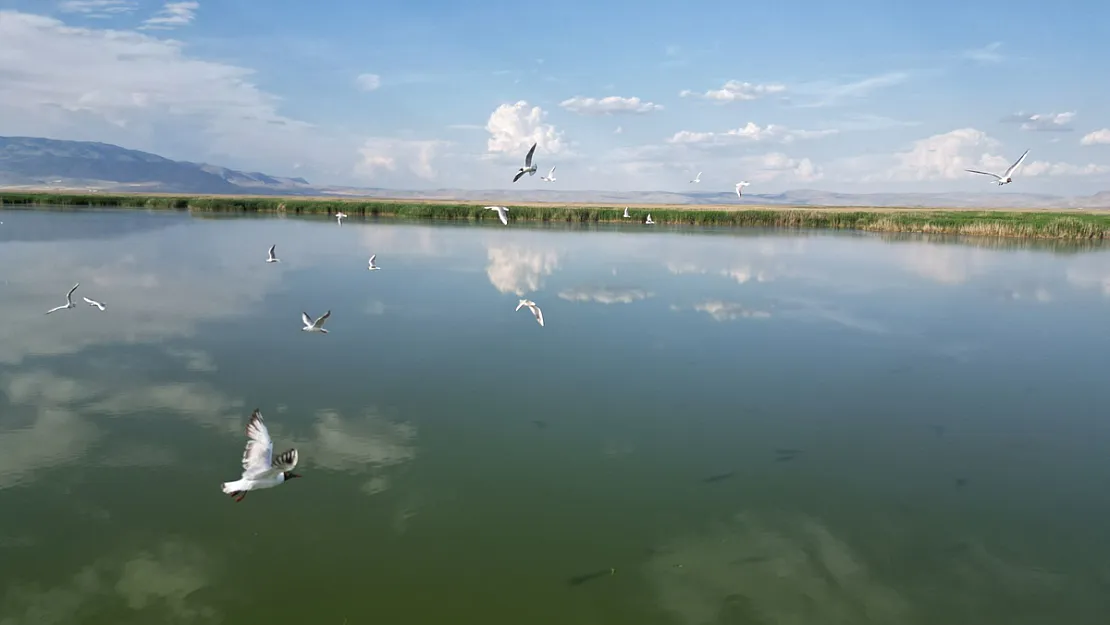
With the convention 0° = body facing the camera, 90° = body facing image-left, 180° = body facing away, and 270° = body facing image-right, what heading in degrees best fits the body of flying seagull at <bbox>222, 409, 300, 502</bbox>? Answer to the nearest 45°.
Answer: approximately 270°

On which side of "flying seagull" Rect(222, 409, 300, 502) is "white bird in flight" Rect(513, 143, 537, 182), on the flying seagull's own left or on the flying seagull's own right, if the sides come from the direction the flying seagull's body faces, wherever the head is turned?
on the flying seagull's own left
